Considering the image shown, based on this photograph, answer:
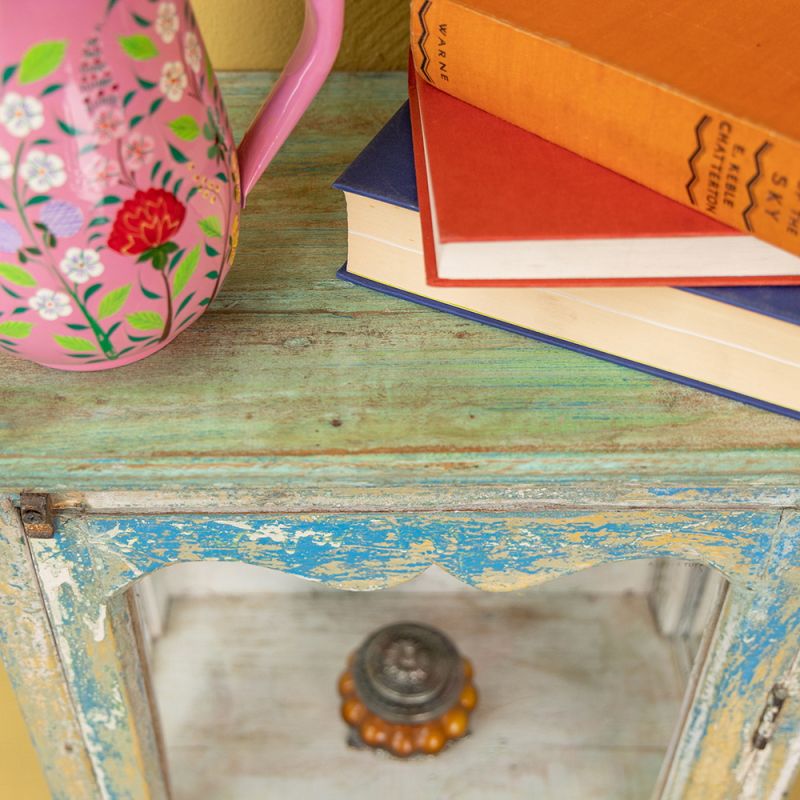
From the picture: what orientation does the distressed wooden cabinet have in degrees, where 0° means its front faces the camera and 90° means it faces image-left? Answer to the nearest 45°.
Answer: approximately 0°
